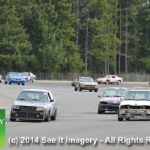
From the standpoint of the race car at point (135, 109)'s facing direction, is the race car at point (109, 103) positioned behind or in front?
behind

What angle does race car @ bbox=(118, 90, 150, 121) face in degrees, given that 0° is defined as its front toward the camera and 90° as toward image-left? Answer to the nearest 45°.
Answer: approximately 0°
